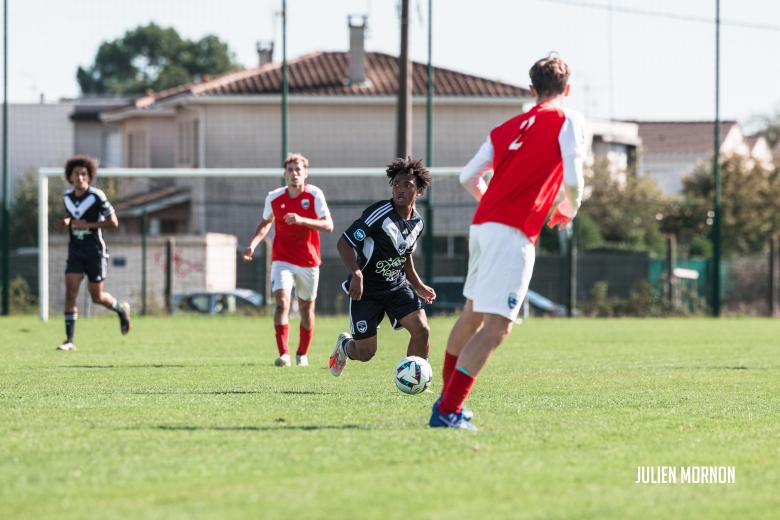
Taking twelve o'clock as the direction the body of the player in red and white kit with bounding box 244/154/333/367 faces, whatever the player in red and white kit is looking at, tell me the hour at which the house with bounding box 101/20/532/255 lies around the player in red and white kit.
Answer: The house is roughly at 6 o'clock from the player in red and white kit.

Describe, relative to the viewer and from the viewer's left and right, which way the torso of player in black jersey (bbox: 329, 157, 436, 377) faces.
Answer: facing the viewer and to the right of the viewer

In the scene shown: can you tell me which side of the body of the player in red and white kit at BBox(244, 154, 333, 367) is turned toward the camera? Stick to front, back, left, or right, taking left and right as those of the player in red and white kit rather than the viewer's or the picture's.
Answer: front

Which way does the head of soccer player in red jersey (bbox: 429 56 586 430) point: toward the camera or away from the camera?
away from the camera

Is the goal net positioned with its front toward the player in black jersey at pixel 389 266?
yes

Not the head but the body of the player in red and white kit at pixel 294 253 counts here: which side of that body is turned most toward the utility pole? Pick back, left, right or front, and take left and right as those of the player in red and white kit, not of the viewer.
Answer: back

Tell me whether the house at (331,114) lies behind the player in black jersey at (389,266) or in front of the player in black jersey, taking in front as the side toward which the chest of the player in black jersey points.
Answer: behind

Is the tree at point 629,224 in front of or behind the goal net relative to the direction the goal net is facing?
behind

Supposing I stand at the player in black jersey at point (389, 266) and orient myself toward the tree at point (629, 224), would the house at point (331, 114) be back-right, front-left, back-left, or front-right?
front-left

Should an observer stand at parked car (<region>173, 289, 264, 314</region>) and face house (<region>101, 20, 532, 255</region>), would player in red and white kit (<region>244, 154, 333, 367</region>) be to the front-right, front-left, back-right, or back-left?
back-right

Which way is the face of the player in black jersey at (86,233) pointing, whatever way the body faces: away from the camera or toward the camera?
toward the camera

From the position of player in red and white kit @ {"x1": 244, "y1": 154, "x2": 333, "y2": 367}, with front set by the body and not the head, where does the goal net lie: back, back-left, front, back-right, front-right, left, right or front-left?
back

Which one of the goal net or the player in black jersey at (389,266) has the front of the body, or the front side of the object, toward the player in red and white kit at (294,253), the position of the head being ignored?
the goal net

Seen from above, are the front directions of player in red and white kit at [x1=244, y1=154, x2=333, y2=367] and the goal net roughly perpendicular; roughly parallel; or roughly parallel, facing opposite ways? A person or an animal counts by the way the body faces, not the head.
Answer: roughly parallel

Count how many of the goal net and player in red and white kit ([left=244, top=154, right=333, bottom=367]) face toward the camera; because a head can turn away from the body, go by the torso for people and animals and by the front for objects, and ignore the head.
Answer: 2

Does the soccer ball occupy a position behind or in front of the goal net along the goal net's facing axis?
in front

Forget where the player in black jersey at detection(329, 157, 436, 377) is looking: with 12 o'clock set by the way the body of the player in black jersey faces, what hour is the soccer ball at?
The soccer ball is roughly at 1 o'clock from the player in black jersey.

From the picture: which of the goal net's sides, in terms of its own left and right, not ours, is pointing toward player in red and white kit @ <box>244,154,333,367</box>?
front
